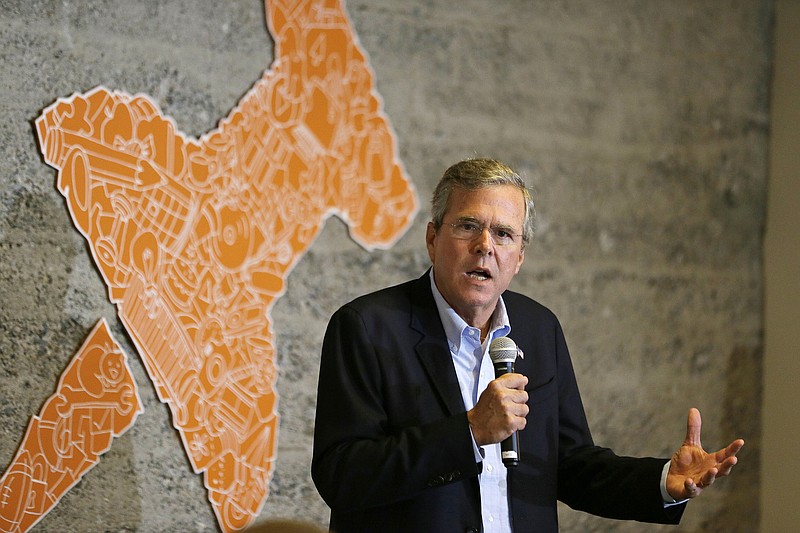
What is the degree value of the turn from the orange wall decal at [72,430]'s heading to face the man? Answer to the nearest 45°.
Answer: approximately 45° to its left

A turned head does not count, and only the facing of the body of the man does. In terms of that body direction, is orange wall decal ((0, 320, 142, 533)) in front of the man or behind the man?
behind

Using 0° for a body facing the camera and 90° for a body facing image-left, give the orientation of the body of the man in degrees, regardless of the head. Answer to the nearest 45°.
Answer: approximately 315°

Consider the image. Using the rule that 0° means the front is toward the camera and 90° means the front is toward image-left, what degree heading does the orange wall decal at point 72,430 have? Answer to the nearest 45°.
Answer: approximately 0°
